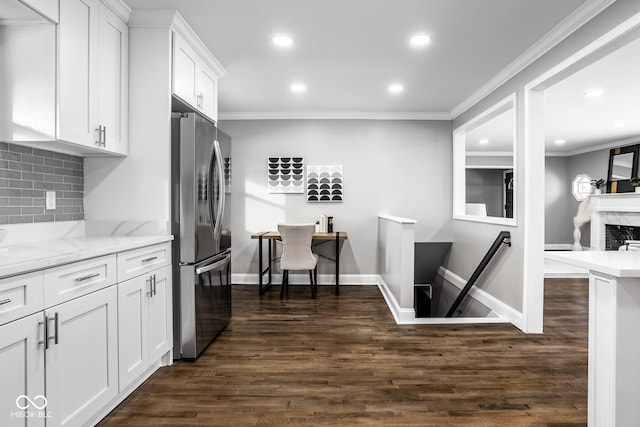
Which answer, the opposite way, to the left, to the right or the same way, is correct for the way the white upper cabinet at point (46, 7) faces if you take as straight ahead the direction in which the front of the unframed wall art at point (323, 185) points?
to the left

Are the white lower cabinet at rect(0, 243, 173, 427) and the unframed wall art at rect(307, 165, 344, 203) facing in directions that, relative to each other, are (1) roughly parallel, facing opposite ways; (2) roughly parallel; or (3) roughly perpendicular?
roughly perpendicular

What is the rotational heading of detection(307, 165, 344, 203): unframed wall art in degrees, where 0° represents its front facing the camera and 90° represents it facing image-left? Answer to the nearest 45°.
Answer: approximately 0°

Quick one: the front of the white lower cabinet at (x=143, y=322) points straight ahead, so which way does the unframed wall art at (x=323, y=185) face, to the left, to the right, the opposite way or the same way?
to the right

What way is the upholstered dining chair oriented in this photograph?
away from the camera

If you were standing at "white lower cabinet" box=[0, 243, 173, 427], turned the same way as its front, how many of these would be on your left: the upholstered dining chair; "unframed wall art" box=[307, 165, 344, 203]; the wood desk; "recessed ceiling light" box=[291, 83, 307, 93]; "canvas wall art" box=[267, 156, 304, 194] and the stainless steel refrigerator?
6

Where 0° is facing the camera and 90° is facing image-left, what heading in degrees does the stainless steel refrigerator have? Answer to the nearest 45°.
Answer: approximately 315°

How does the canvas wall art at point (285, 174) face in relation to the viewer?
toward the camera

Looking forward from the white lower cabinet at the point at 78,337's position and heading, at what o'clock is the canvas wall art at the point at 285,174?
The canvas wall art is roughly at 9 o'clock from the white lower cabinet.

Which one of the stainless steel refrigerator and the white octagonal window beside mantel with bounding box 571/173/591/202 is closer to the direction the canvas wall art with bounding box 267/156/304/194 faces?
the stainless steel refrigerator

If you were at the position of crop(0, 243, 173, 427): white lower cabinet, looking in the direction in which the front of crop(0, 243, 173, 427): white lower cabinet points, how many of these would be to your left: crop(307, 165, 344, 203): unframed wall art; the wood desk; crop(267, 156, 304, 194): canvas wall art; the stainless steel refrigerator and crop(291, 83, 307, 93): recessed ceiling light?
5

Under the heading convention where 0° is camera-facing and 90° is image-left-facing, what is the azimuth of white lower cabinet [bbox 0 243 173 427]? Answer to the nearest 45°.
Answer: approximately 315°

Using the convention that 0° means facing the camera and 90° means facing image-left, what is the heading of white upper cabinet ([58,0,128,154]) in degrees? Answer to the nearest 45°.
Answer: approximately 315°

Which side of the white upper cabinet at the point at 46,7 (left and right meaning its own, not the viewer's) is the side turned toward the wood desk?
left

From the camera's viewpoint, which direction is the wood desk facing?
toward the camera

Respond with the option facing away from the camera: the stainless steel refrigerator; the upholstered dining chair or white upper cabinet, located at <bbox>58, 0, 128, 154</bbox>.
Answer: the upholstered dining chair
